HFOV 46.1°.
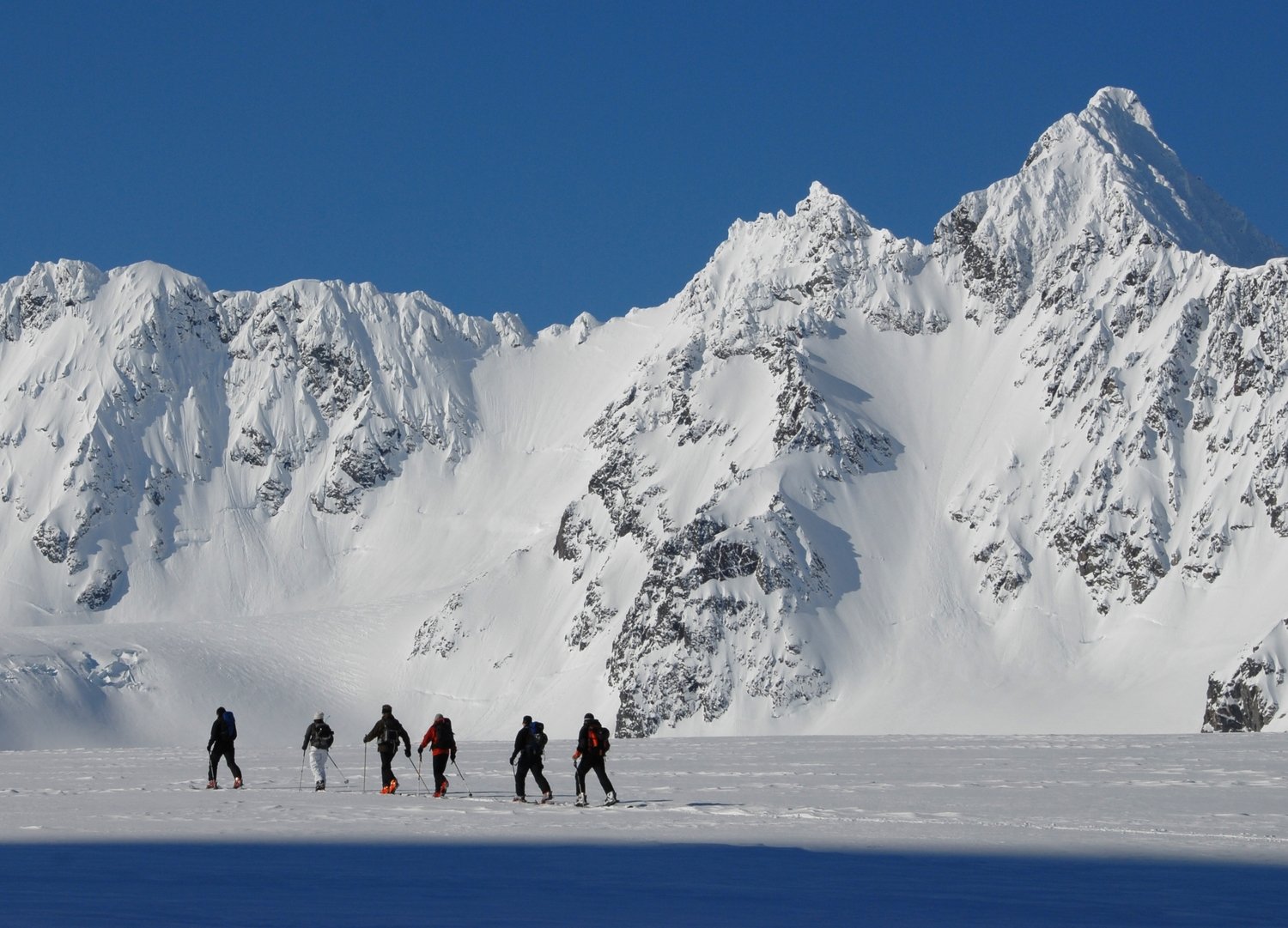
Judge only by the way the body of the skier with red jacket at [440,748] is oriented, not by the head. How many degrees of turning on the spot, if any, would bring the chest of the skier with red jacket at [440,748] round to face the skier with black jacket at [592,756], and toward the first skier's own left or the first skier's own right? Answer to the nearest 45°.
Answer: approximately 180°

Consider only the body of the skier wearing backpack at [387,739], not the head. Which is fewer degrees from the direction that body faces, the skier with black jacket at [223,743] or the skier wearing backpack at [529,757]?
the skier with black jacket

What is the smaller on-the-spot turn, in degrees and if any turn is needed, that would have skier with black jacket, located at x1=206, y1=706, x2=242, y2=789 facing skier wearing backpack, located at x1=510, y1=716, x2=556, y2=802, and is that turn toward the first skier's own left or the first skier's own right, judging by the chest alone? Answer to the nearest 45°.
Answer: approximately 180°

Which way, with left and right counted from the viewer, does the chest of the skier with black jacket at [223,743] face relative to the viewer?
facing away from the viewer and to the left of the viewer

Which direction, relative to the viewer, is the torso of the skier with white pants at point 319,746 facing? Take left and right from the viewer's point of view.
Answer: facing away from the viewer and to the left of the viewer

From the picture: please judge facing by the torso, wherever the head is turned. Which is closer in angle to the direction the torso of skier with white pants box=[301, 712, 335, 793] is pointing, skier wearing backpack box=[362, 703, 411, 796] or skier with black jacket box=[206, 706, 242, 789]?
the skier with black jacket

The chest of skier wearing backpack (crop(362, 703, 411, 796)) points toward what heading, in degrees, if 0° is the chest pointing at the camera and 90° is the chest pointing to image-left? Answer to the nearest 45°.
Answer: approximately 135°

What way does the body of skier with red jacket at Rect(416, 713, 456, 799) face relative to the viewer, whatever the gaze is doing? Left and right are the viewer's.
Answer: facing away from the viewer and to the left of the viewer
